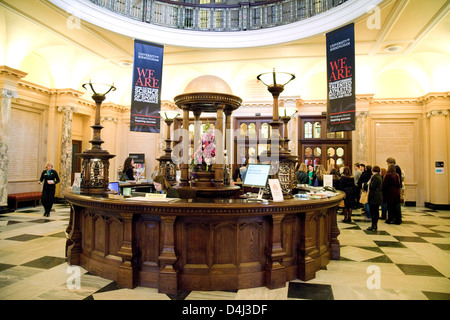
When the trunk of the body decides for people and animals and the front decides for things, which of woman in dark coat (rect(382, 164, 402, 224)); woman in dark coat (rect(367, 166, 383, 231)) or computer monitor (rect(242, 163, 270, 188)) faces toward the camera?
the computer monitor

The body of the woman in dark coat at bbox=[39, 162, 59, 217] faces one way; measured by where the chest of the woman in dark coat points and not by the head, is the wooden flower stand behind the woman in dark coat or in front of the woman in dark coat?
in front

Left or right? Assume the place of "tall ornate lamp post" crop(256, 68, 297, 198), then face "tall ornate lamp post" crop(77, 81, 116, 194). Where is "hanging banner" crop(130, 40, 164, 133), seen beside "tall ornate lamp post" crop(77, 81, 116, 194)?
right

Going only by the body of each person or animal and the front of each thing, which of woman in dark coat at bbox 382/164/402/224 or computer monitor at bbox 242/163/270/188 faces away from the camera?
the woman in dark coat

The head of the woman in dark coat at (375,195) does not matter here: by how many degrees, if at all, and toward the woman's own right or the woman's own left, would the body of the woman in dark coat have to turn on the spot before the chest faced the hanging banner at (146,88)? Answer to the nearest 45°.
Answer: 0° — they already face it

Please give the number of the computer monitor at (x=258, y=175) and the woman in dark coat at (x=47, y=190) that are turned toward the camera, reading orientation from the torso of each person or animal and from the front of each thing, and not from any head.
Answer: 2

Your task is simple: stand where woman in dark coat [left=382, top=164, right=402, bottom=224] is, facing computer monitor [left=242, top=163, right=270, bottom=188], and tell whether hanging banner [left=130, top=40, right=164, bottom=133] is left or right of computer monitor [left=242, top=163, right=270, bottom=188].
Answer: right

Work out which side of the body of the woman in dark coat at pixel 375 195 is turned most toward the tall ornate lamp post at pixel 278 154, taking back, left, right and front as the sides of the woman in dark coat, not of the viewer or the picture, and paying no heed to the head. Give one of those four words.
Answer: left

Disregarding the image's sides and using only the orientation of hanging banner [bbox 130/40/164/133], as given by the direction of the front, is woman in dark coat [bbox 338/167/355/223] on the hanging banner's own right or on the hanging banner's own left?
on the hanging banner's own left

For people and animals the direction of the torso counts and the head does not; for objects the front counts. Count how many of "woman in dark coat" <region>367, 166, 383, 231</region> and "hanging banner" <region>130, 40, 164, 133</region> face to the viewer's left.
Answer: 1

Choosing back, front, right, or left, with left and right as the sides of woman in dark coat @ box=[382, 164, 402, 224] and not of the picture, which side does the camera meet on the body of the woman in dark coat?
back

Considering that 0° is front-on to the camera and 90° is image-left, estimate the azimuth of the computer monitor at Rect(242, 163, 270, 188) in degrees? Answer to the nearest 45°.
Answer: approximately 0°

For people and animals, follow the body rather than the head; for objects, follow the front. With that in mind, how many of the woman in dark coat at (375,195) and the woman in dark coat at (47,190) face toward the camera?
1

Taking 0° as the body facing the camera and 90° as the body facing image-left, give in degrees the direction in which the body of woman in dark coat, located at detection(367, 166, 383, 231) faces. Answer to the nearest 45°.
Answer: approximately 90°

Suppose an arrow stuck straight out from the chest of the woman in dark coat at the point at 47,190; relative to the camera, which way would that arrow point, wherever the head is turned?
toward the camera

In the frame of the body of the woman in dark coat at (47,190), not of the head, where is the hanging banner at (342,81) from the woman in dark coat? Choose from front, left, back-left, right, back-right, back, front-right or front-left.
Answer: front-left
